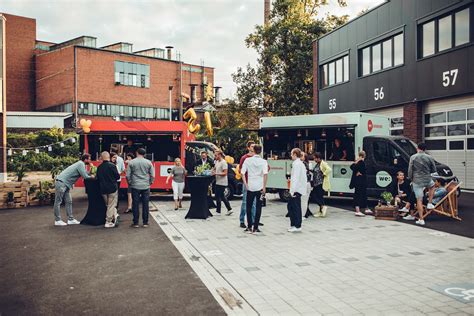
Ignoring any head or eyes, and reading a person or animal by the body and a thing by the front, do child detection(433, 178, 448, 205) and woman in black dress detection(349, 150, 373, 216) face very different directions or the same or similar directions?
very different directions

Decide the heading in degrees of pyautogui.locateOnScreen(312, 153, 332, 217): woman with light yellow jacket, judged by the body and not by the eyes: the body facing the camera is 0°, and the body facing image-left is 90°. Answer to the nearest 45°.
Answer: approximately 45°

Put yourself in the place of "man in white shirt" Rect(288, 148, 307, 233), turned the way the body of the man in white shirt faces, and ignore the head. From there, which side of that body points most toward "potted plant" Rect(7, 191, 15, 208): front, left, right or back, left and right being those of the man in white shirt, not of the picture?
front

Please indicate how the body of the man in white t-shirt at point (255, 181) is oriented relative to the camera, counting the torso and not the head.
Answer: away from the camera

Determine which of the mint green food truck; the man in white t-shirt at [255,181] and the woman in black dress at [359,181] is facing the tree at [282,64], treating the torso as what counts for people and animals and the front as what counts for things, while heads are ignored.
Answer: the man in white t-shirt

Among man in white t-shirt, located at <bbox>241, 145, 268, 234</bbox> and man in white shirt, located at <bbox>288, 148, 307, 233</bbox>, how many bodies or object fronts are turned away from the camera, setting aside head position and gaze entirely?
1

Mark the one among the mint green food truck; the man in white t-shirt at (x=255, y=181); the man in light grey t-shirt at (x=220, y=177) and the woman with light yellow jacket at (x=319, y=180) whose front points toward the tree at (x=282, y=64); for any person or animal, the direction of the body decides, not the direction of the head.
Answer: the man in white t-shirt at (x=255, y=181)

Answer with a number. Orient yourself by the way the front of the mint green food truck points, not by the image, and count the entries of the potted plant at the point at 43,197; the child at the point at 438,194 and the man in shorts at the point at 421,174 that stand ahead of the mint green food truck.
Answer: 2

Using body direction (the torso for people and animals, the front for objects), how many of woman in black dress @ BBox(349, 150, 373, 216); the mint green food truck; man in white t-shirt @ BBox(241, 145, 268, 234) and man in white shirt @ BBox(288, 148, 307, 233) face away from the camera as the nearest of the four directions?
1

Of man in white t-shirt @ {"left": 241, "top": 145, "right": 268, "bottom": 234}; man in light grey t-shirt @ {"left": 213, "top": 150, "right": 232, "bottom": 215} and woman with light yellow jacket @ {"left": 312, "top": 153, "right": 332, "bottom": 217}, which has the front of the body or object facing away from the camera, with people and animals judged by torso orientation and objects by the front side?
man in white t-shirt @ {"left": 241, "top": 145, "right": 268, "bottom": 234}

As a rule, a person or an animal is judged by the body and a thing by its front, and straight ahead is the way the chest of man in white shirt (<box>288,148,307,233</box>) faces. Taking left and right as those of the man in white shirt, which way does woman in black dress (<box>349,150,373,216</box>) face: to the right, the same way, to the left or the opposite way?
the opposite way

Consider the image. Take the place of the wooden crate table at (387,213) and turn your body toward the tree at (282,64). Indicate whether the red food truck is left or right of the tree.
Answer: left

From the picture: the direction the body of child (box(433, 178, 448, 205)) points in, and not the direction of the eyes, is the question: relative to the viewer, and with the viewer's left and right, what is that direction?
facing to the left of the viewer

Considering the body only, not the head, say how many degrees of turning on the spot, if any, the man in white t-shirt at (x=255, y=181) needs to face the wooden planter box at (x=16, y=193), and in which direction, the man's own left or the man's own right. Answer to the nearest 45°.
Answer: approximately 45° to the man's own left
